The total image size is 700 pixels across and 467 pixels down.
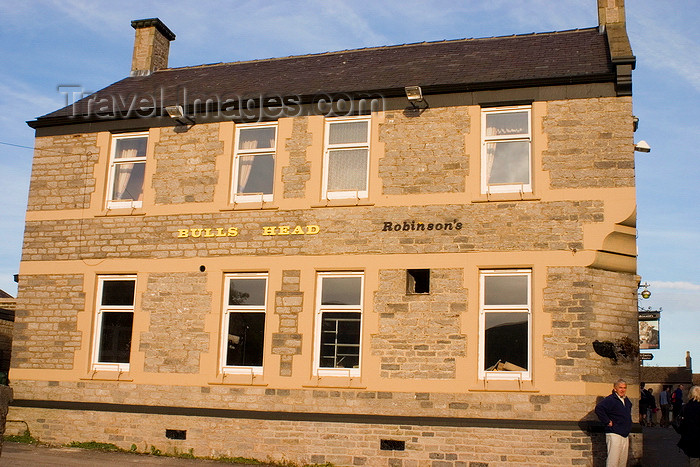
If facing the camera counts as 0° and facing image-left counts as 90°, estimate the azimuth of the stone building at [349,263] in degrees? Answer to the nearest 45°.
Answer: approximately 0°

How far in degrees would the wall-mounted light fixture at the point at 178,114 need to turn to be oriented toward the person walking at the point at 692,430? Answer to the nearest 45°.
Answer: approximately 90° to its left

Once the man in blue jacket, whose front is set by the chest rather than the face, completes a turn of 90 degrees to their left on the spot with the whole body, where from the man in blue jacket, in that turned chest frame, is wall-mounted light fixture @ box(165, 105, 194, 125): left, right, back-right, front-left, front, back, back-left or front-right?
back-left

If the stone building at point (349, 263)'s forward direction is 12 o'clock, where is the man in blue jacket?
The man in blue jacket is roughly at 10 o'clock from the stone building.

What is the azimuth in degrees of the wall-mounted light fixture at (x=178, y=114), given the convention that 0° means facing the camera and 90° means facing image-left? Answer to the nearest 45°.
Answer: approximately 45°

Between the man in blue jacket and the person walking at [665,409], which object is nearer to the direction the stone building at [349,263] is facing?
the man in blue jacket

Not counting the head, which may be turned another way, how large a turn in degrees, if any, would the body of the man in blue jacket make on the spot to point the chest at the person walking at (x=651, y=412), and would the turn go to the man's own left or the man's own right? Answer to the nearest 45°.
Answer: approximately 135° to the man's own left

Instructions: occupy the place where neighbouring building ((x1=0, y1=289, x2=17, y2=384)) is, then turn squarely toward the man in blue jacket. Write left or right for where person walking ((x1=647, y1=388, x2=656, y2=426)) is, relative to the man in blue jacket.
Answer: left

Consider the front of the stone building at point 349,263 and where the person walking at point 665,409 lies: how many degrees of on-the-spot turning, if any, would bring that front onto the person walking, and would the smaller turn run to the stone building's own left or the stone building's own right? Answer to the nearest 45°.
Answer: approximately 135° to the stone building's own left

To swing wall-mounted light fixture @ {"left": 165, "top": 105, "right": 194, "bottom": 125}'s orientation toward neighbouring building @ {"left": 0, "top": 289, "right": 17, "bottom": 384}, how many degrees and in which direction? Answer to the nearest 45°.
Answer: approximately 90° to its right

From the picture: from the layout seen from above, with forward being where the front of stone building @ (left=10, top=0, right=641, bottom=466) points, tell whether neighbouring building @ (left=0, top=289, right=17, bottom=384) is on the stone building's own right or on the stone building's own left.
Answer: on the stone building's own right

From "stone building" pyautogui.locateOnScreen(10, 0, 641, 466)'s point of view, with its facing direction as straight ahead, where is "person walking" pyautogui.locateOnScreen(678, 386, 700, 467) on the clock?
The person walking is roughly at 10 o'clock from the stone building.
